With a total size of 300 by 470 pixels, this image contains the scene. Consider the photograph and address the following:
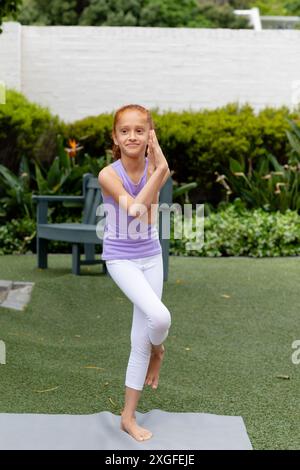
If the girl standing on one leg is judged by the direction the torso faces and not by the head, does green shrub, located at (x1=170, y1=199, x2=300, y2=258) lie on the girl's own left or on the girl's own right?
on the girl's own left

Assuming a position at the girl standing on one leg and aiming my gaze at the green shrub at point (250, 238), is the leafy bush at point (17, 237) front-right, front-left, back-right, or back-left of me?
front-left

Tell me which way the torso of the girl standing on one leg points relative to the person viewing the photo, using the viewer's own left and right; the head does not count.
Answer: facing the viewer and to the right of the viewer

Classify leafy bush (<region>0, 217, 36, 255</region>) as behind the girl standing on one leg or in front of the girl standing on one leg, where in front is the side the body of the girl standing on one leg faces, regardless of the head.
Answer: behind

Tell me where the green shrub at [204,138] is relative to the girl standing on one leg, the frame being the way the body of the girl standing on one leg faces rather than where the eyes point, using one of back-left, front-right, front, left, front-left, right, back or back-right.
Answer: back-left

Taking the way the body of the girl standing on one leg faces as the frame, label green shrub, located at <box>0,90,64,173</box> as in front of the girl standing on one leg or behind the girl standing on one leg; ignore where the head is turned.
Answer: behind
